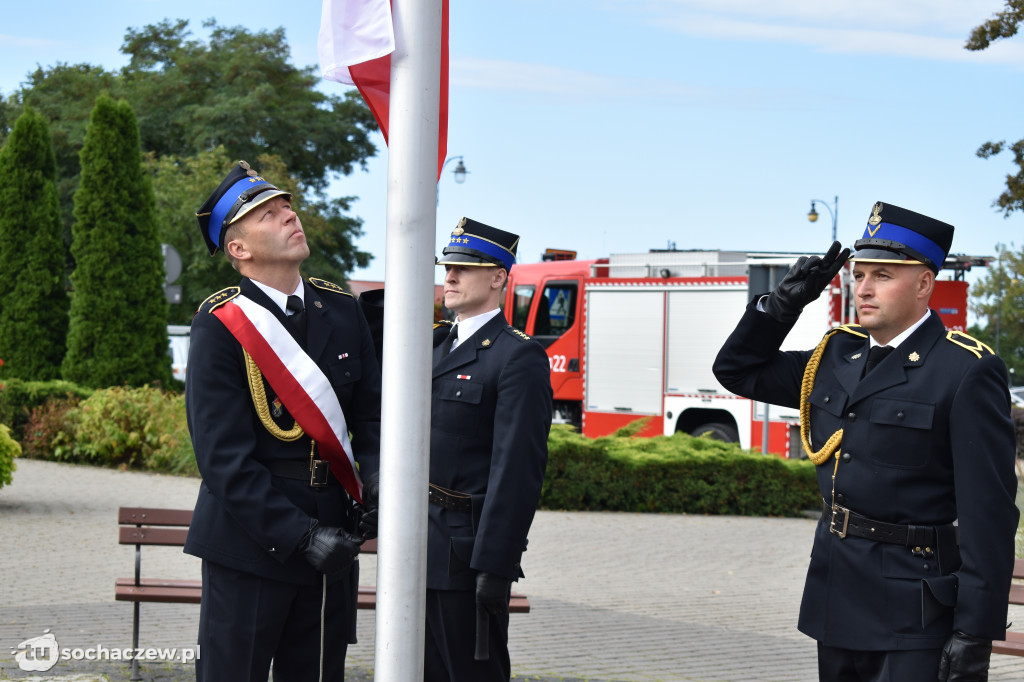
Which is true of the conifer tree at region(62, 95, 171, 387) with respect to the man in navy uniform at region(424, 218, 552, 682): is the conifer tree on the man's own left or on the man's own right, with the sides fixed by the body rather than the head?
on the man's own right

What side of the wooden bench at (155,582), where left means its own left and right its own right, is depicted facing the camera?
front

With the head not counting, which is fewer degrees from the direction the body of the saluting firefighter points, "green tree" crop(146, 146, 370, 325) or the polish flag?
the polish flag

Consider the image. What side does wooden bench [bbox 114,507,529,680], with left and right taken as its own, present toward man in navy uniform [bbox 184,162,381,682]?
front

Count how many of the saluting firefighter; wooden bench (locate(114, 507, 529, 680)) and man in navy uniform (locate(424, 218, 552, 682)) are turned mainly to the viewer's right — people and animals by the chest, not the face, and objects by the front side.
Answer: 0

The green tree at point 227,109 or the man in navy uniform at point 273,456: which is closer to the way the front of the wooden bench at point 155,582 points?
the man in navy uniform

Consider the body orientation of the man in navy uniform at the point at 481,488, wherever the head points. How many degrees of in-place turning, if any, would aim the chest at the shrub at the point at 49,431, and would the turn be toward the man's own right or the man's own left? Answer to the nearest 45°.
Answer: approximately 90° to the man's own right

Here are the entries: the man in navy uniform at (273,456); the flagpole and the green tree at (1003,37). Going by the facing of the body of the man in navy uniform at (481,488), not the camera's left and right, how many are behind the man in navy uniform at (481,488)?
1

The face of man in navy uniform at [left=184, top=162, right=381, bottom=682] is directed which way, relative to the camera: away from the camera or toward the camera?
toward the camera

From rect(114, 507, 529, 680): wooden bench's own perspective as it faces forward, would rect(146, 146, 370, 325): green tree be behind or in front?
behind

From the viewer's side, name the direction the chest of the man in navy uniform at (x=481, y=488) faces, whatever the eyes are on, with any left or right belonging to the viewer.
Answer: facing the viewer and to the left of the viewer

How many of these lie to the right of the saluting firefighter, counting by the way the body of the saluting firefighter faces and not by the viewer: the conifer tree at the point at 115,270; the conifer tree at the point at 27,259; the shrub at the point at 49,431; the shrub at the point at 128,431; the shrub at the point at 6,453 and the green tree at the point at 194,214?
6

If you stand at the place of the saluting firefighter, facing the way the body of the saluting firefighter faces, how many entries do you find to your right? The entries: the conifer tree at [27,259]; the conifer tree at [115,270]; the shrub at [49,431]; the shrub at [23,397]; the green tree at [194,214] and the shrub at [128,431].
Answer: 6

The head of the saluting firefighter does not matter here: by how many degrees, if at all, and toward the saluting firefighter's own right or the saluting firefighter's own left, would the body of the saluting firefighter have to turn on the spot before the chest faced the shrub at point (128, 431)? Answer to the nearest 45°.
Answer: approximately 90° to the saluting firefighter's own right

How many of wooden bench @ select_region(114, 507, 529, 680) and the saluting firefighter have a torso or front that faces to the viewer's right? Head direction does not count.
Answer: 0

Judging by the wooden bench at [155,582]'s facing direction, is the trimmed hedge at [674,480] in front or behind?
behind

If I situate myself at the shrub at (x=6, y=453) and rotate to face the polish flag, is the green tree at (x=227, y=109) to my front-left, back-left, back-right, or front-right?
back-left

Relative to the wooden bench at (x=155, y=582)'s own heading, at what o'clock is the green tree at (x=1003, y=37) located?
The green tree is roughly at 8 o'clock from the wooden bench.

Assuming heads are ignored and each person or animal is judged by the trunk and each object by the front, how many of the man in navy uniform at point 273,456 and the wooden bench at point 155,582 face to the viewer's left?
0
